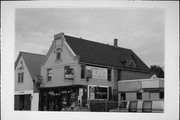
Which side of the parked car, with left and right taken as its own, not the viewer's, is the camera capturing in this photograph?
left

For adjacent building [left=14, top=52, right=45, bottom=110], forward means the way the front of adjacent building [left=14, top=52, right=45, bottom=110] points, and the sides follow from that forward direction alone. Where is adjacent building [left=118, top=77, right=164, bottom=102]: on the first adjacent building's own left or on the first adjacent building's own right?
on the first adjacent building's own left

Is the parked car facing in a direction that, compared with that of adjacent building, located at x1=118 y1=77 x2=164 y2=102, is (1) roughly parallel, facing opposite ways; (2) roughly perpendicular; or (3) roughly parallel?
roughly perpendicular

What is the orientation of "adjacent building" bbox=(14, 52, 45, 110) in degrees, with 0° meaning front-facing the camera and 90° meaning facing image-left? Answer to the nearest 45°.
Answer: approximately 45°

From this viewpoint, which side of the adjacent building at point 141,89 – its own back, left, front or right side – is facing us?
front

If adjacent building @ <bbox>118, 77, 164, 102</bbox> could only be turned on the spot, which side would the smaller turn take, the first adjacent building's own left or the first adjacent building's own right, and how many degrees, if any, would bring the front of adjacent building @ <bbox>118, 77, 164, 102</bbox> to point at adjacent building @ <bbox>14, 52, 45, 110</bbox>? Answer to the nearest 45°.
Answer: approximately 90° to the first adjacent building's own right

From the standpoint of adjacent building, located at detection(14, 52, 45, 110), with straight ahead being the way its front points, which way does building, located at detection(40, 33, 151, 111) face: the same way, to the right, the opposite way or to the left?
the same way

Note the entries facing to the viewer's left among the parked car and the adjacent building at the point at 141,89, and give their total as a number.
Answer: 1

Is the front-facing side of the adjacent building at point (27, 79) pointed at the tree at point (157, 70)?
no

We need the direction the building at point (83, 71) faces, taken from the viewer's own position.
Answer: facing the viewer and to the left of the viewer

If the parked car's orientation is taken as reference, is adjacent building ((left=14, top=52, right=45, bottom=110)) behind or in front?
in front
